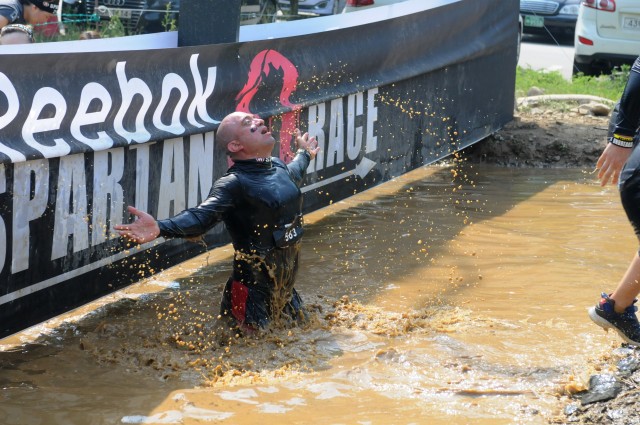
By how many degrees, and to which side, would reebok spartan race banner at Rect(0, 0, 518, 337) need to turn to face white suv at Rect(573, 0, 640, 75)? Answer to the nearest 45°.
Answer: approximately 90° to its left

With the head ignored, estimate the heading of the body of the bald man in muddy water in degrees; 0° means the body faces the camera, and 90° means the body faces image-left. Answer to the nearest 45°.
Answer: approximately 315°

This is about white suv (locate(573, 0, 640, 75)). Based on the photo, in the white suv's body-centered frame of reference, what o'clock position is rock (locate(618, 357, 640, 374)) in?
The rock is roughly at 6 o'clock from the white suv.

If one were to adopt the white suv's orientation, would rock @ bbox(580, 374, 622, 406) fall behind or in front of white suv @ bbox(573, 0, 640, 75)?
behind

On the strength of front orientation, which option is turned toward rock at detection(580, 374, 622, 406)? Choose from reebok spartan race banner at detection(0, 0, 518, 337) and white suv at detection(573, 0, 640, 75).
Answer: the reebok spartan race banner

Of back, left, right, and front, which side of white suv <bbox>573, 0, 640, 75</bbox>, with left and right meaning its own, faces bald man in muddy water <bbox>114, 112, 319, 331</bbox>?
back

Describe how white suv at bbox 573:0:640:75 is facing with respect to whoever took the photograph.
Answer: facing away from the viewer

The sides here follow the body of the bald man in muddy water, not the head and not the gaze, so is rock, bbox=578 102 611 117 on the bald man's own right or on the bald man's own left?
on the bald man's own left

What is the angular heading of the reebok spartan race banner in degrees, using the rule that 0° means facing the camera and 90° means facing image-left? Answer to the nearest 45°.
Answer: approximately 315°

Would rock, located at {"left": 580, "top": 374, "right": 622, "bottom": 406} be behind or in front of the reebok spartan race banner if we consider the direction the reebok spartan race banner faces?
in front
